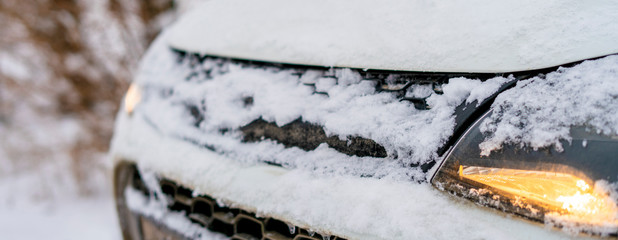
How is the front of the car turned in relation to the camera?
facing the viewer and to the left of the viewer
